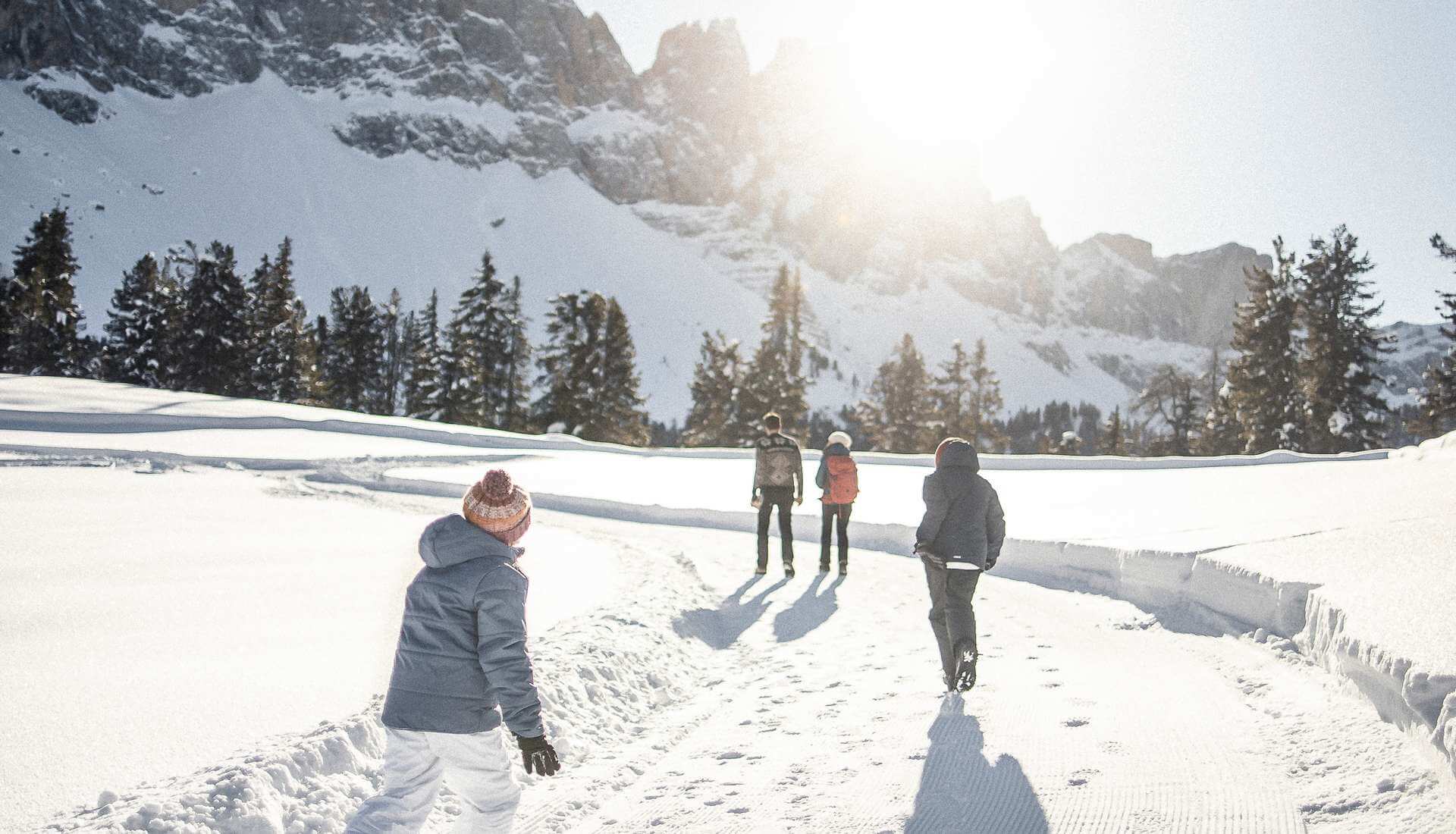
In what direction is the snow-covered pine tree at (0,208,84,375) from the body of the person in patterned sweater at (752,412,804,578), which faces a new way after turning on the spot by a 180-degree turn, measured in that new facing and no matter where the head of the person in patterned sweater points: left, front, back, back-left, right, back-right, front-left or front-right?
back-right

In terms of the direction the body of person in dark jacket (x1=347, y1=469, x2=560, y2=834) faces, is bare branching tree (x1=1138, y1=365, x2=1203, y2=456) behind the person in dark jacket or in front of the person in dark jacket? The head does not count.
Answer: in front

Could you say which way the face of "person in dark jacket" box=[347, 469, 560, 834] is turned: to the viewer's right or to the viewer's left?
to the viewer's right

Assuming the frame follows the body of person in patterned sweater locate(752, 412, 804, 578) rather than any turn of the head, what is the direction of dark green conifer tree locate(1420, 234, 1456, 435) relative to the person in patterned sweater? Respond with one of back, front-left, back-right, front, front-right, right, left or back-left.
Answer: front-right

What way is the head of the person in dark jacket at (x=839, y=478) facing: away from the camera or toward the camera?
away from the camera

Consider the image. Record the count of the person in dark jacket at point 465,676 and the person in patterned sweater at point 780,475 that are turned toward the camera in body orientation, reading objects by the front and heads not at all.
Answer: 0

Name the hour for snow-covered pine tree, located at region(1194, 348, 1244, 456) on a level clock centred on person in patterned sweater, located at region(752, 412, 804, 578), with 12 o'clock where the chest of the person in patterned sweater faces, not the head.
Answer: The snow-covered pine tree is roughly at 1 o'clock from the person in patterned sweater.

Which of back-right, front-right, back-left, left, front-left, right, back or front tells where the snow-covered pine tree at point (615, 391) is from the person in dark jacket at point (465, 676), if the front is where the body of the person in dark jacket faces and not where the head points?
front-left

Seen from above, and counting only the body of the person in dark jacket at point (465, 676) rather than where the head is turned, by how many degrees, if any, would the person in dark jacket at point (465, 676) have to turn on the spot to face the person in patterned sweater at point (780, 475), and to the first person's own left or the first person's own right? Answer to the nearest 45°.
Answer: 0° — they already face them

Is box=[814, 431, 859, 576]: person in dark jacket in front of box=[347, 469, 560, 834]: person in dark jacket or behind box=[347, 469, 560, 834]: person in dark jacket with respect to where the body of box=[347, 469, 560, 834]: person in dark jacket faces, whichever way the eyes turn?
in front

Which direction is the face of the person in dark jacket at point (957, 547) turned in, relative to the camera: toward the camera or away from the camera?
away from the camera

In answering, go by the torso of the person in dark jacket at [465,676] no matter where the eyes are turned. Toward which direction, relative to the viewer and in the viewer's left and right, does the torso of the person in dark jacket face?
facing away from the viewer and to the right of the viewer

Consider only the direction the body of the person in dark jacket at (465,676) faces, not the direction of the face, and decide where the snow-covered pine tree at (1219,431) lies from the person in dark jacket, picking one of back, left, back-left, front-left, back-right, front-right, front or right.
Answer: front

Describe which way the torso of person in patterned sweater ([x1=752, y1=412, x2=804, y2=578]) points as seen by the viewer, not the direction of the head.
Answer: away from the camera

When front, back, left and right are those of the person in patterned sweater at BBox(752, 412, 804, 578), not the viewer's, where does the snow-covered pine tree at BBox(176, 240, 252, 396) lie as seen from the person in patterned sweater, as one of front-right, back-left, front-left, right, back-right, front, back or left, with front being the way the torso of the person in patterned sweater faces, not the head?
front-left

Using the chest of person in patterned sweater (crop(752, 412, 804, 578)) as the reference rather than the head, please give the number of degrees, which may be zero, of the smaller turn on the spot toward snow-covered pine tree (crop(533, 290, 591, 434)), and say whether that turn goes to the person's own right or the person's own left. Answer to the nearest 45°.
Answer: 0° — they already face it
